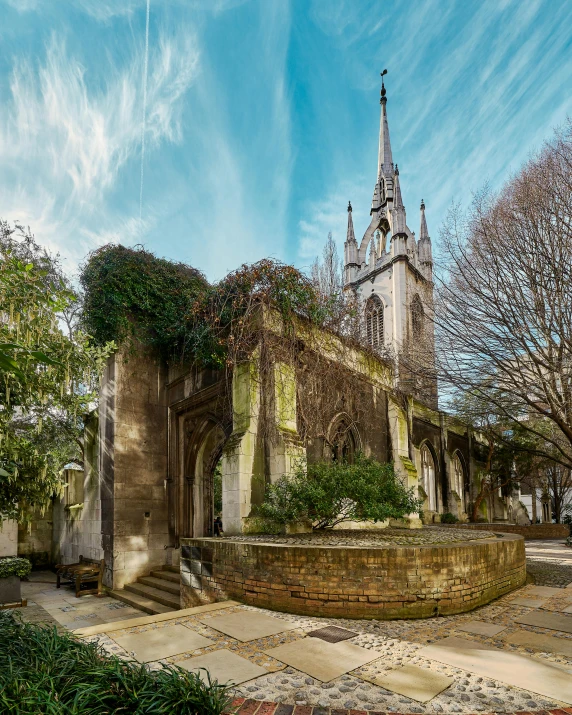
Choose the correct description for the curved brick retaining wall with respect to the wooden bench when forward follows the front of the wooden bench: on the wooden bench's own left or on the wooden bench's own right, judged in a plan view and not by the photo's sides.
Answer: on the wooden bench's own left

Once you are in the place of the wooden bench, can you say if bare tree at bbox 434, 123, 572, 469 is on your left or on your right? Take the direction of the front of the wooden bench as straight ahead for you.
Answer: on your left

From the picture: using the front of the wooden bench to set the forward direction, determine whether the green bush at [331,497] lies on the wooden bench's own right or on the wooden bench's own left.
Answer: on the wooden bench's own left
